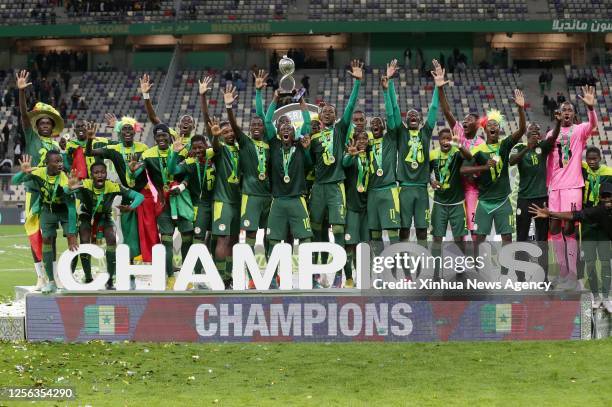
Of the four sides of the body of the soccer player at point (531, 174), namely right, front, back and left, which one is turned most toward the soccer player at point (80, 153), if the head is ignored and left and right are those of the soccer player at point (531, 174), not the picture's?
right

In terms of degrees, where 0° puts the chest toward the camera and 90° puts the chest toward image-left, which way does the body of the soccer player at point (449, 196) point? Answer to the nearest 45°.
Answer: approximately 0°

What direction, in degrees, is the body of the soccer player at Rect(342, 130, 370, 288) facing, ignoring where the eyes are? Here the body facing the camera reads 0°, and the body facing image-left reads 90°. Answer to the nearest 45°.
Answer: approximately 0°

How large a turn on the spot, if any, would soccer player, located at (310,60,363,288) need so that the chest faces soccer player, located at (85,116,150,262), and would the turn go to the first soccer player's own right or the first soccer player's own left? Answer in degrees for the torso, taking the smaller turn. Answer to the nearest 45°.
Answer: approximately 90° to the first soccer player's own right

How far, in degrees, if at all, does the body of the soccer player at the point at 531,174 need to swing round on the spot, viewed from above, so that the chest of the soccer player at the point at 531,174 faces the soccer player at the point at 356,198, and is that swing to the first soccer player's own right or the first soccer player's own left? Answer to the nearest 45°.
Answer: approximately 90° to the first soccer player's own right

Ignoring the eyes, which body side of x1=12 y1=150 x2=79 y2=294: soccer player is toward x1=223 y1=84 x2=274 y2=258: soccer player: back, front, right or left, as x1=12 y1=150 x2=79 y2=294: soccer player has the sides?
left

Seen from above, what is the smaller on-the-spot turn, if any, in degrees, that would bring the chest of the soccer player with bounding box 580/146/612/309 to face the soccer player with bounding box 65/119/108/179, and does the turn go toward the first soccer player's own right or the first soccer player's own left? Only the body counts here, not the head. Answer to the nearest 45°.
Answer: approximately 90° to the first soccer player's own right
